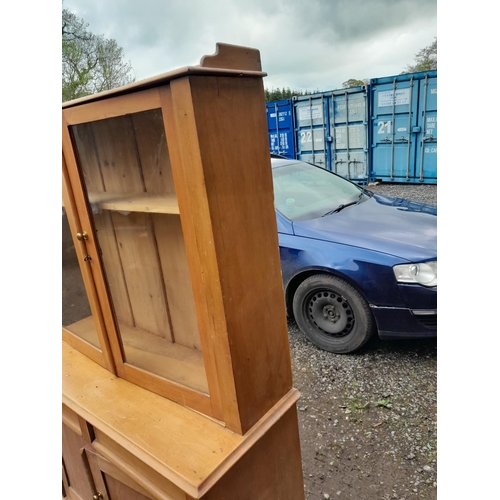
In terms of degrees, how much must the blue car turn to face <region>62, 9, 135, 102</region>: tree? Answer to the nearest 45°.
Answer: approximately 180°

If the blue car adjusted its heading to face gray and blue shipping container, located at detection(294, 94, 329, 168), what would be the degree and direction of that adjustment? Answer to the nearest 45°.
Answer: approximately 135° to its left

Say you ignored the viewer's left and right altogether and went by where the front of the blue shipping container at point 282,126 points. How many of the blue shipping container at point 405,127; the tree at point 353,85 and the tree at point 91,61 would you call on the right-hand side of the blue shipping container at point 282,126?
1

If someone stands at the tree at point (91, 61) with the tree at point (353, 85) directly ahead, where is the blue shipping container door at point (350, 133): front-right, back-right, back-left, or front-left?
front-right

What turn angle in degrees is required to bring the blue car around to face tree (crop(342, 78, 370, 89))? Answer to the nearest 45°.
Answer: approximately 135° to its left

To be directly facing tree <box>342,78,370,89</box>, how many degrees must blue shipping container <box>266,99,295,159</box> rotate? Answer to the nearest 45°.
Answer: approximately 135° to its left

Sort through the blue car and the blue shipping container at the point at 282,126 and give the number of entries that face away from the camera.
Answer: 0

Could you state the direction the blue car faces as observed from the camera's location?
facing the viewer and to the right of the viewer

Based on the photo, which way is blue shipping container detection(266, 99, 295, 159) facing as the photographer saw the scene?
facing the viewer

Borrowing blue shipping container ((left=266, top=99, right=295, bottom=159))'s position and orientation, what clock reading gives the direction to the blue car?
The blue car is roughly at 12 o'clock from the blue shipping container.

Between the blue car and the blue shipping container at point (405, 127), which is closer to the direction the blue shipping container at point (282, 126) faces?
the blue car

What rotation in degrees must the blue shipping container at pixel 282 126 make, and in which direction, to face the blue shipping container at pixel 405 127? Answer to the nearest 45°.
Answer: approximately 45° to its left

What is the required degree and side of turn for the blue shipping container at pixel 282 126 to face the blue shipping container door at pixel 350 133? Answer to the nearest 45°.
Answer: approximately 45° to its left

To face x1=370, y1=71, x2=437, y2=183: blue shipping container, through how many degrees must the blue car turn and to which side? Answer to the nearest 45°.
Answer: approximately 135° to its left

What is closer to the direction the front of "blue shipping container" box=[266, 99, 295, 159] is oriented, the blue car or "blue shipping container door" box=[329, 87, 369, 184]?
the blue car

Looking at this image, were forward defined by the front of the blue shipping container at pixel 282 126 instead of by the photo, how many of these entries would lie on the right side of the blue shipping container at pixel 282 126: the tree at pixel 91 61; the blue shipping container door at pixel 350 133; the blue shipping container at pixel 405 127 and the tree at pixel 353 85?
1
